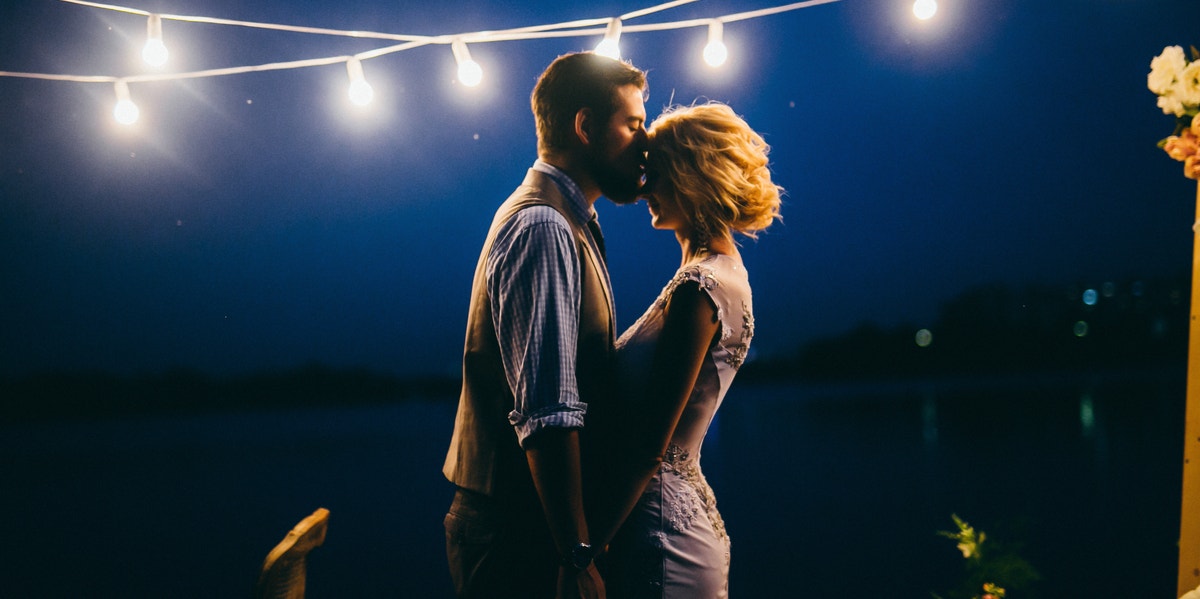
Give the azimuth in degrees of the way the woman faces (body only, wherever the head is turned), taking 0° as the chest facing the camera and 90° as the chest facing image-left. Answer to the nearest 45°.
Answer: approximately 90°

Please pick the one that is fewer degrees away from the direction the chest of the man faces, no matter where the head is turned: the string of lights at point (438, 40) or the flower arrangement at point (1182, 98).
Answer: the flower arrangement

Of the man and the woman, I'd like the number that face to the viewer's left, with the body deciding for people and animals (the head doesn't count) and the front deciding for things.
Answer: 1

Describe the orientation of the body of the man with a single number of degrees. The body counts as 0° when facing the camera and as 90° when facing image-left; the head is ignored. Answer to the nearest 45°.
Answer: approximately 270°

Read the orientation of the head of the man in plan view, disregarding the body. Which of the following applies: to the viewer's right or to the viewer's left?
to the viewer's right

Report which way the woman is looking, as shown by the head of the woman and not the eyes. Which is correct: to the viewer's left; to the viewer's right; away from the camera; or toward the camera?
to the viewer's left

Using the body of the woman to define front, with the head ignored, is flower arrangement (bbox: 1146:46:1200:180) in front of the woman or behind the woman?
behind

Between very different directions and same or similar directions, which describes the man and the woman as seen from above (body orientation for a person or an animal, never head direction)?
very different directions
